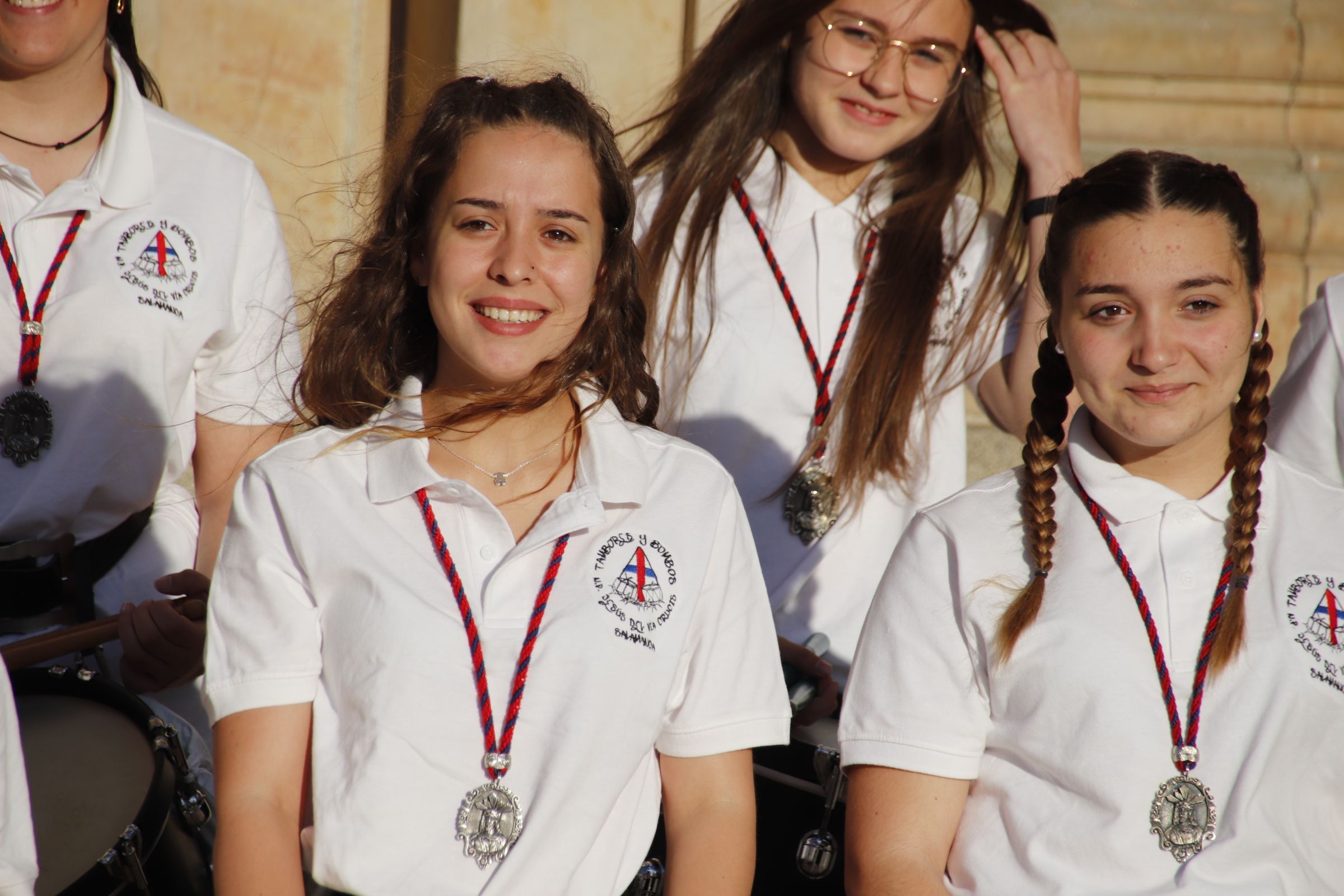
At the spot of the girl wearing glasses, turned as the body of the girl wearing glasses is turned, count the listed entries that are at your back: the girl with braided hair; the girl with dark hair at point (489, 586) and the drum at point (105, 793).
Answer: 0

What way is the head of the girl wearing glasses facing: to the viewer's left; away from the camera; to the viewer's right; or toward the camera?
toward the camera

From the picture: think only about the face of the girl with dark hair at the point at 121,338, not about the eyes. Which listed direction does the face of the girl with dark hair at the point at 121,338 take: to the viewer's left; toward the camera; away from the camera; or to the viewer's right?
toward the camera

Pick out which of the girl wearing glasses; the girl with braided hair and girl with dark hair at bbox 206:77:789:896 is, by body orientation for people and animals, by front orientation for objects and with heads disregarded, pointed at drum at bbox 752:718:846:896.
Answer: the girl wearing glasses

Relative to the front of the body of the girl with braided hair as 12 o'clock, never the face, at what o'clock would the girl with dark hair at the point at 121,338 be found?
The girl with dark hair is roughly at 3 o'clock from the girl with braided hair.

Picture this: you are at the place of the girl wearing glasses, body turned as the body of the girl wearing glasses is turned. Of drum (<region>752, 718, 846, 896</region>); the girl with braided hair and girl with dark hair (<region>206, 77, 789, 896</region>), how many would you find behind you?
0

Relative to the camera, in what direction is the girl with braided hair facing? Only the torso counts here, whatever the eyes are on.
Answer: toward the camera

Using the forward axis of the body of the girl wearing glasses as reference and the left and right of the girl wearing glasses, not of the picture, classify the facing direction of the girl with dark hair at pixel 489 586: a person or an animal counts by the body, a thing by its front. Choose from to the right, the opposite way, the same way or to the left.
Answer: the same way

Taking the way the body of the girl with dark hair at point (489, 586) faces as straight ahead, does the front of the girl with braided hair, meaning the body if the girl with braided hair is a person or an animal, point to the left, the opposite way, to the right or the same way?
the same way

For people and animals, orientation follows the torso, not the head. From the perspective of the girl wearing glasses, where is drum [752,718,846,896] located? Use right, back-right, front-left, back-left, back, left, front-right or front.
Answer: front

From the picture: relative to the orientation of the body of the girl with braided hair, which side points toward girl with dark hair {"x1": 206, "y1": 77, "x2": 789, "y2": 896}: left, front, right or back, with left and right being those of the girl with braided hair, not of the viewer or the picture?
right

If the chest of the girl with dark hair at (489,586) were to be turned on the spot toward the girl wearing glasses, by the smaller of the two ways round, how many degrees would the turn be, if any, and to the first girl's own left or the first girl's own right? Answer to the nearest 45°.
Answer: approximately 135° to the first girl's own left

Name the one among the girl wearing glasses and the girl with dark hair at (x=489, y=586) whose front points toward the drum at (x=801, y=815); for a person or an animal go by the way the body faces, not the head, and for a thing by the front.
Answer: the girl wearing glasses

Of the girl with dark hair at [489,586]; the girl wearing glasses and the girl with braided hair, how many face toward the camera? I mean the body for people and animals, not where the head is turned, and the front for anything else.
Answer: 3

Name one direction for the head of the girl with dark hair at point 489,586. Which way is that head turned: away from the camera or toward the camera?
toward the camera

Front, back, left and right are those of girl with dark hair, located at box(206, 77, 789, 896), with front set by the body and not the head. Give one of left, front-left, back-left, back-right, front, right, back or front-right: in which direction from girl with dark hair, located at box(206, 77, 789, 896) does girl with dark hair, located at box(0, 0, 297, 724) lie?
back-right
